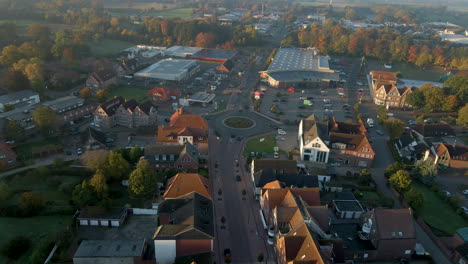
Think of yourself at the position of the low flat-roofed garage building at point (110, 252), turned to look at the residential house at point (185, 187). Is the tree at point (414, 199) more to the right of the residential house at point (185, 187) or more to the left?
right

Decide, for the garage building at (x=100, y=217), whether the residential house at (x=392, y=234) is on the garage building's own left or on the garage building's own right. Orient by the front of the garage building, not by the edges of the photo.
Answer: on the garage building's own left

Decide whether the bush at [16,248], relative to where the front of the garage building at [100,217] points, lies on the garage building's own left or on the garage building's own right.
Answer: on the garage building's own right

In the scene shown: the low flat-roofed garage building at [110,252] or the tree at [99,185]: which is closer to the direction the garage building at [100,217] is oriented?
the low flat-roofed garage building

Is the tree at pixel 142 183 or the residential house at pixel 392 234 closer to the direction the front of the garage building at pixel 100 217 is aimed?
the residential house

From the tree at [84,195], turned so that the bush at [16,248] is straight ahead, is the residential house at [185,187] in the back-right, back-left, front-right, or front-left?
back-left

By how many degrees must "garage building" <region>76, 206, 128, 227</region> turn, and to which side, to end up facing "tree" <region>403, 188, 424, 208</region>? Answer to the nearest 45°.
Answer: approximately 90° to its left

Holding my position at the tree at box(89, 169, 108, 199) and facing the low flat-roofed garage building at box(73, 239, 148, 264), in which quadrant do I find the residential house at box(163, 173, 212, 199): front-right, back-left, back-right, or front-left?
front-left

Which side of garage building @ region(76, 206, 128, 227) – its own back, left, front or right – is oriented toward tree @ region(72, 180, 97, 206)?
back

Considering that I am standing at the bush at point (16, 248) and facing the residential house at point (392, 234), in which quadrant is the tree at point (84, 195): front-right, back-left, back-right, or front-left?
front-left

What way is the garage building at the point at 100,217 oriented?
toward the camera

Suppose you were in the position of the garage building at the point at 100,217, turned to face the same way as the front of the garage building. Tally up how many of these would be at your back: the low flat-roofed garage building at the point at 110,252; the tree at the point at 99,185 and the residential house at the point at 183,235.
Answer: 1

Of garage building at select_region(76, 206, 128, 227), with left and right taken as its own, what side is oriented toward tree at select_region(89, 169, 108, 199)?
back

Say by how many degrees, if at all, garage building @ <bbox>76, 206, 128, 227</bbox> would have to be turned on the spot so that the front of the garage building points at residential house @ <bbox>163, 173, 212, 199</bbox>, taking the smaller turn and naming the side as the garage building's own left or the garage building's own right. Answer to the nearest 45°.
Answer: approximately 90° to the garage building's own left
